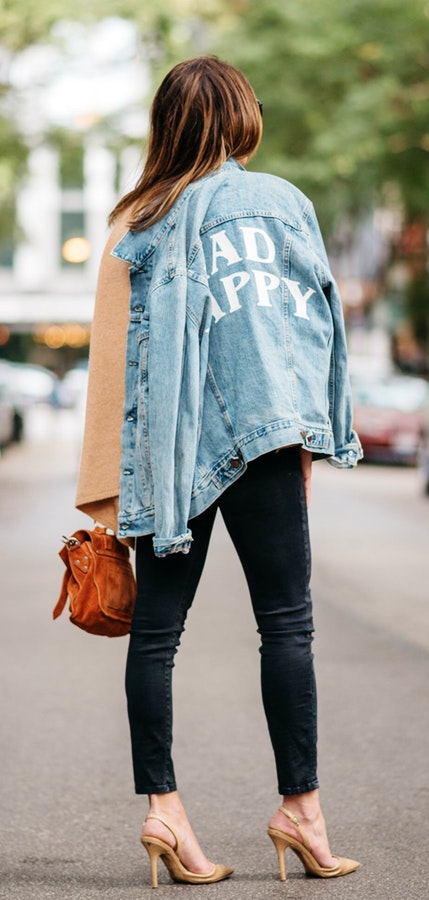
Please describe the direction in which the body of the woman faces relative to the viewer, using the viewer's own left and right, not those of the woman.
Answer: facing away from the viewer and to the right of the viewer

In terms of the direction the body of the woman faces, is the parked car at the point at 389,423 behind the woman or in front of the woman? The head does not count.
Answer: in front

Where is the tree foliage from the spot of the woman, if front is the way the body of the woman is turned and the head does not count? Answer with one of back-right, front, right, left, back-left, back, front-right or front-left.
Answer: front-left
